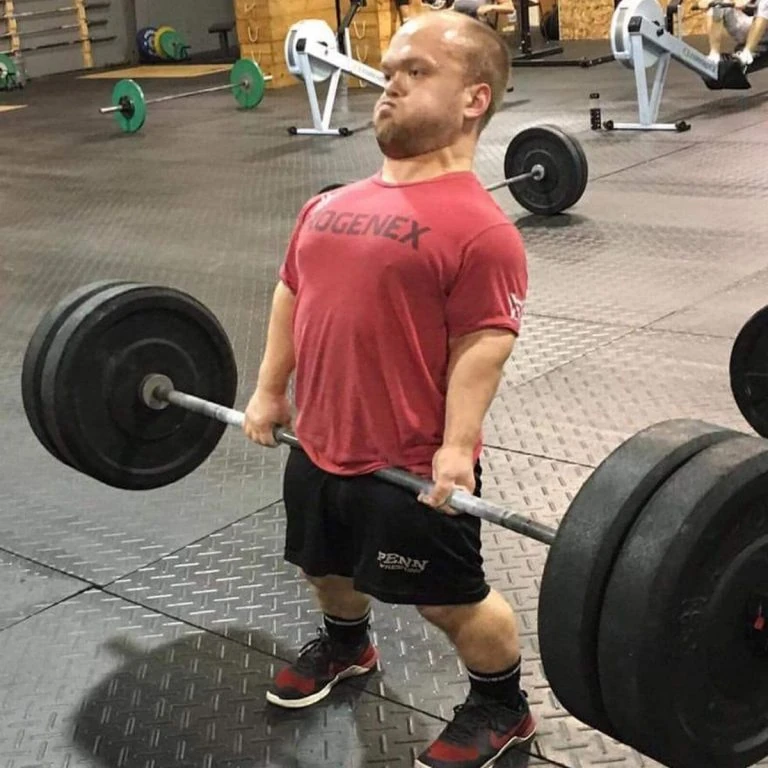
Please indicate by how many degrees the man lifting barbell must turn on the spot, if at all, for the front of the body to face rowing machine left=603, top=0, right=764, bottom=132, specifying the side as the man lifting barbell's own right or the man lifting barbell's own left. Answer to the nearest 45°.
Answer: approximately 135° to the man lifting barbell's own right

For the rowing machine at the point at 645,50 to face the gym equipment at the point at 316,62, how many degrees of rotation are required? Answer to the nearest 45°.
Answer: approximately 45° to its right

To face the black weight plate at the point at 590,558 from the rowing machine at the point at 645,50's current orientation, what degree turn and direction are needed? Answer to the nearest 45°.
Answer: approximately 45° to its left

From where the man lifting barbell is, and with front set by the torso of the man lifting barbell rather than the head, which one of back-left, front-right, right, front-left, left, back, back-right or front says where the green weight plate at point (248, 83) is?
back-right

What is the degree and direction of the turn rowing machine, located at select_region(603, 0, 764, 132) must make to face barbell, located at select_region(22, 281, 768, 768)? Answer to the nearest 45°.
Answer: approximately 45° to its left

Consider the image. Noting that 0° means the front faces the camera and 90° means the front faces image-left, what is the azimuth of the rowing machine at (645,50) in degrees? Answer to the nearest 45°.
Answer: approximately 45°

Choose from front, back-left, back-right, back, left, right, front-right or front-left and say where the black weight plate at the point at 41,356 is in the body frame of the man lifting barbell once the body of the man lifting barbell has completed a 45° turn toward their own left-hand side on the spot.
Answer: back-right

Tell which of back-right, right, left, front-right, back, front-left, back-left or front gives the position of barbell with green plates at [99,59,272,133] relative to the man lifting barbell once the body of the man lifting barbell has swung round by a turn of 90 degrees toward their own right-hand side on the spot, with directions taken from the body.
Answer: front-right
